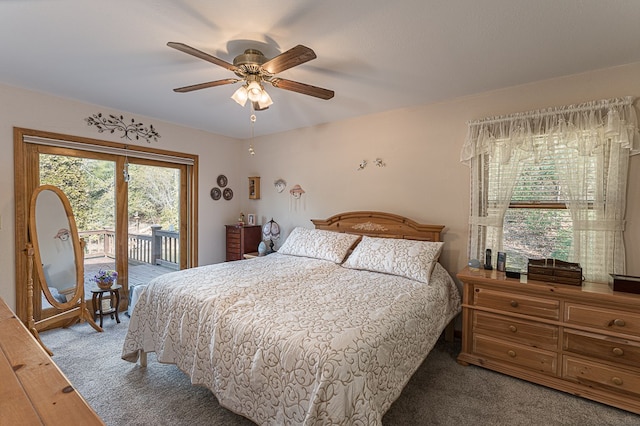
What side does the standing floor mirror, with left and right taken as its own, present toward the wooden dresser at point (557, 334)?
front

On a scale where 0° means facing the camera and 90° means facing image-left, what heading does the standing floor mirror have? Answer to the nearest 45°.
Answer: approximately 315°

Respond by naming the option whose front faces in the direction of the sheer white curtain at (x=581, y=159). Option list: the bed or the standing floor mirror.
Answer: the standing floor mirror

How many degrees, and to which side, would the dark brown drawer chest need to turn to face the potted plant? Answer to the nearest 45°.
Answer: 0° — it already faces it

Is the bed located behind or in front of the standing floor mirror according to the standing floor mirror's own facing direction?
in front

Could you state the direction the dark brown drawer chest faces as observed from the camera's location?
facing the viewer and to the left of the viewer

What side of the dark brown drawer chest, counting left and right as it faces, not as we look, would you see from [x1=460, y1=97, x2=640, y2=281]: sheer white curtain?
left

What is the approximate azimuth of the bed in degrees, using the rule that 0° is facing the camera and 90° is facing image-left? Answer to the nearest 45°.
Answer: approximately 45°

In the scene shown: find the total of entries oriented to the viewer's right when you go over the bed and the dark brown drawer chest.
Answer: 0

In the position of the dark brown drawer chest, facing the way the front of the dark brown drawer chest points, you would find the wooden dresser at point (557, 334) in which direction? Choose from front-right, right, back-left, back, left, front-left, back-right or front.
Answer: left

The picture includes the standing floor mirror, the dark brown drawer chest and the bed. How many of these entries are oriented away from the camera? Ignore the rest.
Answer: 0

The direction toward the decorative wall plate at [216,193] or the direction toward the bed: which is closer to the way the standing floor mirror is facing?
the bed

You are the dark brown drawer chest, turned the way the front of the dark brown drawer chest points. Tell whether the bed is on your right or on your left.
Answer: on your left

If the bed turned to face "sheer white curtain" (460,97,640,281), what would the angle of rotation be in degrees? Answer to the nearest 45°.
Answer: approximately 135° to its left

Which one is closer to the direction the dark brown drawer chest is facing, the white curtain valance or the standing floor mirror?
the standing floor mirror

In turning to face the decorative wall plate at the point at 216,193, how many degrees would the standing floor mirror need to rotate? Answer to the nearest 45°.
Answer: approximately 45° to its left

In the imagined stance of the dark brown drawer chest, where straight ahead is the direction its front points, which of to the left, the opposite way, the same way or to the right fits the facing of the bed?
the same way

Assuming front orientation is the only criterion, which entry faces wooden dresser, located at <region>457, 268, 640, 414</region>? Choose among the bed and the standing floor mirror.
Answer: the standing floor mirror
